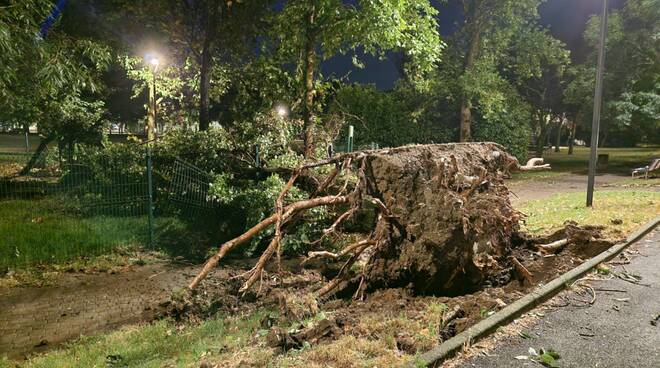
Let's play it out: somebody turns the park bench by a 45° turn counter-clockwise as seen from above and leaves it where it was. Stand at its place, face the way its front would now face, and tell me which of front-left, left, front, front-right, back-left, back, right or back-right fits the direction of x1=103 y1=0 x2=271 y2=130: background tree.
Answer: front

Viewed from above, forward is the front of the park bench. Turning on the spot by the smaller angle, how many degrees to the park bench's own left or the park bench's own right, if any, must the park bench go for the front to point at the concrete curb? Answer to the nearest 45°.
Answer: approximately 90° to the park bench's own left

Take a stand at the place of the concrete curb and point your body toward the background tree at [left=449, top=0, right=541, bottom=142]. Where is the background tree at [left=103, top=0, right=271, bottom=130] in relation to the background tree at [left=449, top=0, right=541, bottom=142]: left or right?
left

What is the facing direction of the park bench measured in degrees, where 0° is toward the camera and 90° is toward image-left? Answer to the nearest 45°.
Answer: approximately 90°

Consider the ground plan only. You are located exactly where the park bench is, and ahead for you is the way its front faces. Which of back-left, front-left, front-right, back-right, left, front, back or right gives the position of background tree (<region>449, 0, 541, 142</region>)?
front

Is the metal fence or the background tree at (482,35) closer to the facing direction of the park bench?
the background tree
